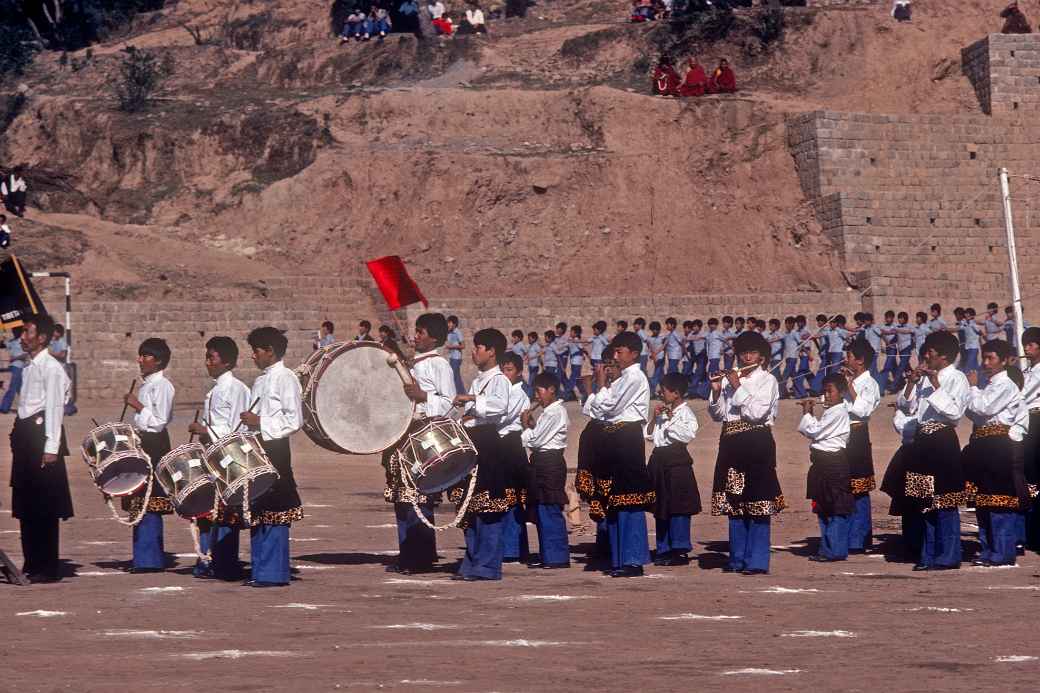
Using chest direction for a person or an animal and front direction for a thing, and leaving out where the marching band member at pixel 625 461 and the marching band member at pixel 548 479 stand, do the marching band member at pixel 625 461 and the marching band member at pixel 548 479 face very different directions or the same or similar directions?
same or similar directions

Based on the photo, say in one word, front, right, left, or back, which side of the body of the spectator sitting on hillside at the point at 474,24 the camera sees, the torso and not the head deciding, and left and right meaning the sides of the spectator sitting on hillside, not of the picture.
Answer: front

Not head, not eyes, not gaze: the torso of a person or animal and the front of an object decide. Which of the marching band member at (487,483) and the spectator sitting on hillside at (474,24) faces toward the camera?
the spectator sitting on hillside

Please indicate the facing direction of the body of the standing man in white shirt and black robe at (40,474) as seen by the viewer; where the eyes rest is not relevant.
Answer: to the viewer's left

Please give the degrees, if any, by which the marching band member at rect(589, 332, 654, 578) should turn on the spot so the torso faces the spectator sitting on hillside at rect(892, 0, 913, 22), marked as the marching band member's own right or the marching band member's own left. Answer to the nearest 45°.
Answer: approximately 90° to the marching band member's own right

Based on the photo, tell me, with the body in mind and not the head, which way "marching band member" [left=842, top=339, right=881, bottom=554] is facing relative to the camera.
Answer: to the viewer's left

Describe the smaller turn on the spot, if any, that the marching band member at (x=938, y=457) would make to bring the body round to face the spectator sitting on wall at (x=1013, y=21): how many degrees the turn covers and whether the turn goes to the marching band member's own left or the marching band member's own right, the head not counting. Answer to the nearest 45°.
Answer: approximately 135° to the marching band member's own right

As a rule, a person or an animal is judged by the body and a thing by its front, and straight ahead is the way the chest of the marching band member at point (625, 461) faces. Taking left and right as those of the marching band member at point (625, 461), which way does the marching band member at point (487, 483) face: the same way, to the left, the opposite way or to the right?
the same way

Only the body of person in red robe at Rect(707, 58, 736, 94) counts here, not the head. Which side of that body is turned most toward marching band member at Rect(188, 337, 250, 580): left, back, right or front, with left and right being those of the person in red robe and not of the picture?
front

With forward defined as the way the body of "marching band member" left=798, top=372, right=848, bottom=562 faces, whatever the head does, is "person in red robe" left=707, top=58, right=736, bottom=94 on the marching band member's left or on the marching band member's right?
on the marching band member's right

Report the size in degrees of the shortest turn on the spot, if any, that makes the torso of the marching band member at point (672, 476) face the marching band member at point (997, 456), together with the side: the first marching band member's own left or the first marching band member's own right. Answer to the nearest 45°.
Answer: approximately 135° to the first marching band member's own left

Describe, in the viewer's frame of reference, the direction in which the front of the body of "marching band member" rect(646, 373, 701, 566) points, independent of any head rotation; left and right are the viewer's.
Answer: facing the viewer and to the left of the viewer

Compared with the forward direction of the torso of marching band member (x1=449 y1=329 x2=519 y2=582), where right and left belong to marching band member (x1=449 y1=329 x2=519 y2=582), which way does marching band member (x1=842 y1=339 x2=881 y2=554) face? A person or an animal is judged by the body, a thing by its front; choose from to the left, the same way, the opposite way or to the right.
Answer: the same way

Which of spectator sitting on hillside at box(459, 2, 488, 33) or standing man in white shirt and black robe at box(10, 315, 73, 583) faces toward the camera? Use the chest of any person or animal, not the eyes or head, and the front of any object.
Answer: the spectator sitting on hillside

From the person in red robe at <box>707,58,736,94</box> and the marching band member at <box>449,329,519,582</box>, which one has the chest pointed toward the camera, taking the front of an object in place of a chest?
the person in red robe

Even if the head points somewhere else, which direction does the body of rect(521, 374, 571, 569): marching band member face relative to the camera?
to the viewer's left

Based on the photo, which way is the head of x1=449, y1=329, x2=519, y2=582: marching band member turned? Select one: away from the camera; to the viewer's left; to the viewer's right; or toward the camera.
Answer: to the viewer's left

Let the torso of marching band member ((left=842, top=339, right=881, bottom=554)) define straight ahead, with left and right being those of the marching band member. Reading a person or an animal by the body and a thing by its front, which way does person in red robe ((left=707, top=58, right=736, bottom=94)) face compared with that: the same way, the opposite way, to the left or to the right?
to the left

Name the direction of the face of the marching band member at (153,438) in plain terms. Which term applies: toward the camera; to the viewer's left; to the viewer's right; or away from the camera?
to the viewer's left

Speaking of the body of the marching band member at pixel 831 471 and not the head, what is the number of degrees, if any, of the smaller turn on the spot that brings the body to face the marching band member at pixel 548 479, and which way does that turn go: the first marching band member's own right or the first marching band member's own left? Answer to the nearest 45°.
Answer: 0° — they already face them

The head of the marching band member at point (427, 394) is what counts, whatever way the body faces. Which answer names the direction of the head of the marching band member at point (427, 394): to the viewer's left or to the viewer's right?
to the viewer's left

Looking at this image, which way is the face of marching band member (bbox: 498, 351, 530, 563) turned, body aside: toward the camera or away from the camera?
toward the camera
